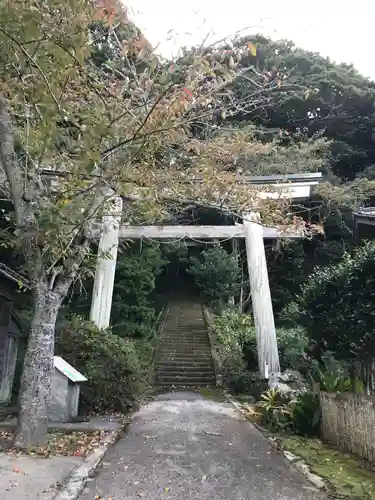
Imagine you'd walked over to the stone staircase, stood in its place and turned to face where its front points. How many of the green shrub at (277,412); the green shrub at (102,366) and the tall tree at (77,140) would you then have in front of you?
3

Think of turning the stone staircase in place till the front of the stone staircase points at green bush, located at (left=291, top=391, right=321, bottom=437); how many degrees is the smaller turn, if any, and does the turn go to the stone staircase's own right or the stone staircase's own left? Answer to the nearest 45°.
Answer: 0° — it already faces it

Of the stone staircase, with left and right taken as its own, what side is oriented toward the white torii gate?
front

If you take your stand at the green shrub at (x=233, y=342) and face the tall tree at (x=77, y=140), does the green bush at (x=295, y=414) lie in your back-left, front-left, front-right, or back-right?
front-left

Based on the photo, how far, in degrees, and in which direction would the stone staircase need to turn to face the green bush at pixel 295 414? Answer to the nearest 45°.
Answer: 0° — it already faces it

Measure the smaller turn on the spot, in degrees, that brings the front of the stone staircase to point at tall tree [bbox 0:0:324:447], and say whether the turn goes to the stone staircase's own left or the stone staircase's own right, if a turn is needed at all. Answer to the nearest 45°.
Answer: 0° — it already faces it

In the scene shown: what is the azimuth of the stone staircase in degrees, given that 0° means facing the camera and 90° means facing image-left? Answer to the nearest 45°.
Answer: approximately 0°

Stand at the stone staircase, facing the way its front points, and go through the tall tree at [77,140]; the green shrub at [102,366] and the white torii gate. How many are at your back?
0

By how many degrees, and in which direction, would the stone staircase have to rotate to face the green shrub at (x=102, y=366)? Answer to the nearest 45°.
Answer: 0° — it already faces it

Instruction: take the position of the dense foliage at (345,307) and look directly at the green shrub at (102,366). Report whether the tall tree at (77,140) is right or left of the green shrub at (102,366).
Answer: left
